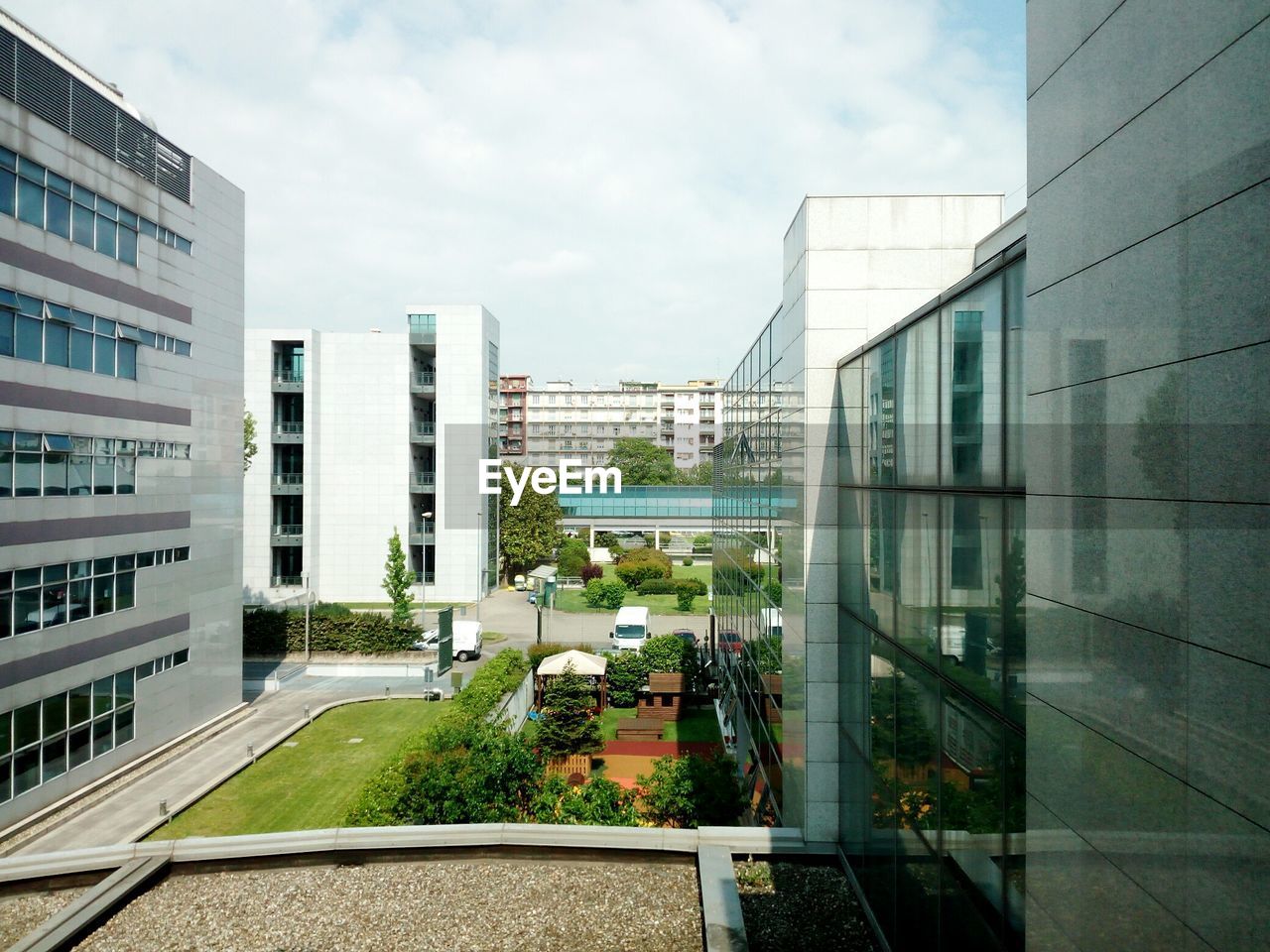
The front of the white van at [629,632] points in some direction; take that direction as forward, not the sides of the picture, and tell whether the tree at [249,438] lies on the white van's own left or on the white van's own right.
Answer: on the white van's own right

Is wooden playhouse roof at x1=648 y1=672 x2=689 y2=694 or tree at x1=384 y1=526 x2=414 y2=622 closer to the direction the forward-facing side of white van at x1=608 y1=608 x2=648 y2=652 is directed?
the wooden playhouse roof

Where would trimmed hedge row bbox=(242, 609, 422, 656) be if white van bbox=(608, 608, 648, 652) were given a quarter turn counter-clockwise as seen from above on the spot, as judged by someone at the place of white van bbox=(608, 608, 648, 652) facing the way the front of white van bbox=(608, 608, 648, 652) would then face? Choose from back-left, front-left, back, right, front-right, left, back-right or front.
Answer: back

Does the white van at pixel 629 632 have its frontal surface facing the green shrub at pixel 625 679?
yes

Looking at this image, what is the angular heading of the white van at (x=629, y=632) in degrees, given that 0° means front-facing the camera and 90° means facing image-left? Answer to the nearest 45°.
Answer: approximately 0°

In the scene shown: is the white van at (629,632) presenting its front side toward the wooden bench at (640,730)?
yes

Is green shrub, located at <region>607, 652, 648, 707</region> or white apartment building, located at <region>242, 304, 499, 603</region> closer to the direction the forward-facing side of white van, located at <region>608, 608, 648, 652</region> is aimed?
the green shrub

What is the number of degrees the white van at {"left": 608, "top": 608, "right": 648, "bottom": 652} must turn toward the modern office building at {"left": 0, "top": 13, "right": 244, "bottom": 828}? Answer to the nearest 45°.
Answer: approximately 45° to its right

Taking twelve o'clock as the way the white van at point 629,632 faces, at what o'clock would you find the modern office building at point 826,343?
The modern office building is roughly at 12 o'clock from the white van.

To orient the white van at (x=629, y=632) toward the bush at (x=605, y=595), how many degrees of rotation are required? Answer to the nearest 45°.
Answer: approximately 180°

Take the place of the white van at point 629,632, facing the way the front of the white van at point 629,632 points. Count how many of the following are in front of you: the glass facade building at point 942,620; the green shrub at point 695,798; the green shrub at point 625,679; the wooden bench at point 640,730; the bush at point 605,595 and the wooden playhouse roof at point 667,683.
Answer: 5

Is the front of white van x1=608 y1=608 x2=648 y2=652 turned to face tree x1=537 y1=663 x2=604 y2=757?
yes
